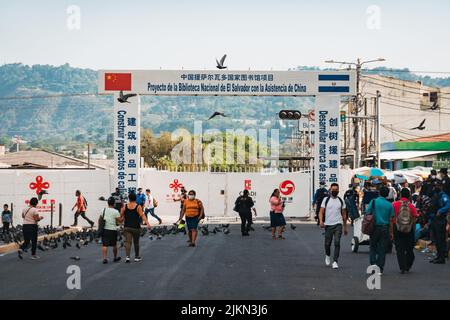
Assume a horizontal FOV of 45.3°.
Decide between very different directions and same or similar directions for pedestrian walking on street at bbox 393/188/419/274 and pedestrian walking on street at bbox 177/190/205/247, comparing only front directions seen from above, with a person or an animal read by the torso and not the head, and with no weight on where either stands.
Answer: very different directions

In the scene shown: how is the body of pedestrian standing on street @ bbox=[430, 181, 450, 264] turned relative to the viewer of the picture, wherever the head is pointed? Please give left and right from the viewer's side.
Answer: facing to the left of the viewer

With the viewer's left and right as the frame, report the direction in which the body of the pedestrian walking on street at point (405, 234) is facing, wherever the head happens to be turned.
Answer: facing away from the viewer

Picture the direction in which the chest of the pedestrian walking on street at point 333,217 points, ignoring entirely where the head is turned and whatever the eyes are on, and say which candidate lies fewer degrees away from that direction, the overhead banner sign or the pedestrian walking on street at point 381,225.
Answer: the pedestrian walking on street

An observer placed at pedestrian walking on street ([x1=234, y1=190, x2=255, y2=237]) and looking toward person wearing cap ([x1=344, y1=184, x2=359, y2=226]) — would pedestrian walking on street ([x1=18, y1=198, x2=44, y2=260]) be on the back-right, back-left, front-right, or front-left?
back-right

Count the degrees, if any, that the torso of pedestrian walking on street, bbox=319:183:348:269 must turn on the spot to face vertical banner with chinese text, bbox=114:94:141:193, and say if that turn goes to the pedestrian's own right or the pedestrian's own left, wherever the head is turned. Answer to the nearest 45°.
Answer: approximately 135° to the pedestrian's own right

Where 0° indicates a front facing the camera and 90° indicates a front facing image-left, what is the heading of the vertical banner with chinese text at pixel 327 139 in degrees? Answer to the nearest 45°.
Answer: approximately 0°

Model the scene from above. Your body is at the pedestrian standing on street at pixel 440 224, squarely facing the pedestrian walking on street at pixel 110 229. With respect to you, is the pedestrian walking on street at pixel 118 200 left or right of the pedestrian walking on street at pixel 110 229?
right
